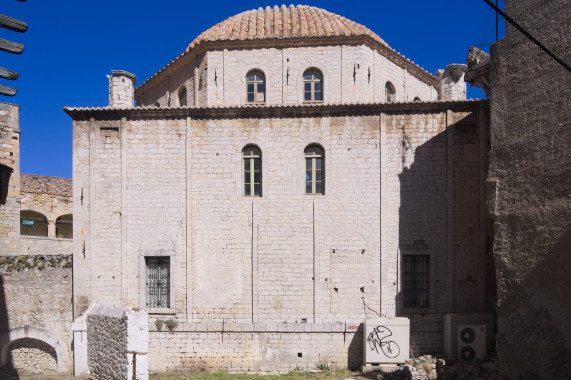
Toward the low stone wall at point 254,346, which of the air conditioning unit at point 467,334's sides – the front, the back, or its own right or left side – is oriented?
right

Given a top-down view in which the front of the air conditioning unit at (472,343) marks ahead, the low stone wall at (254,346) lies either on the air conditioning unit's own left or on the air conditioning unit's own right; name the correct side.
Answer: on the air conditioning unit's own right

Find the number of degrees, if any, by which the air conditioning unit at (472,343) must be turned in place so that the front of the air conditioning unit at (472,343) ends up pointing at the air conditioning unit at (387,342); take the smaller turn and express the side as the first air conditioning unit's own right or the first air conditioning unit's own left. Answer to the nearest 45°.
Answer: approximately 90° to the first air conditioning unit's own right

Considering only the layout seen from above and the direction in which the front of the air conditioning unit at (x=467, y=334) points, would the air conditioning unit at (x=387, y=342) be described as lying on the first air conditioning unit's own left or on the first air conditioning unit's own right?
on the first air conditioning unit's own right

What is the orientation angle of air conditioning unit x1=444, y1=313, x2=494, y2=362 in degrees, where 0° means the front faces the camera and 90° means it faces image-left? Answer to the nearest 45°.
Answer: approximately 0°
